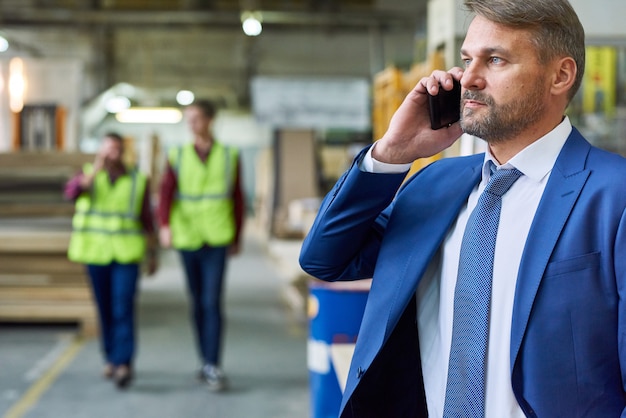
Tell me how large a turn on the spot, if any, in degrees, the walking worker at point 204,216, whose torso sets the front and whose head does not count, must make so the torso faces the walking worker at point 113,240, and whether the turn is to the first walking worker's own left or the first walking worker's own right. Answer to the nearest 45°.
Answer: approximately 90° to the first walking worker's own right

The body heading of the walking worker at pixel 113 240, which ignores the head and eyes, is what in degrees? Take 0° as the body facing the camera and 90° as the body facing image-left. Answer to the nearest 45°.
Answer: approximately 0°

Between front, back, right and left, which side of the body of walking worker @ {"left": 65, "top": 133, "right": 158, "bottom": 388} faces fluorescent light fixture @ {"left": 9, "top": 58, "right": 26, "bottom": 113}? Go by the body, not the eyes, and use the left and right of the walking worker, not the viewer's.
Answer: back

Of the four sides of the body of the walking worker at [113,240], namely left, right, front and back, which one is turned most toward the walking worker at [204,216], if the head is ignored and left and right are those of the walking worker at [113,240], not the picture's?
left

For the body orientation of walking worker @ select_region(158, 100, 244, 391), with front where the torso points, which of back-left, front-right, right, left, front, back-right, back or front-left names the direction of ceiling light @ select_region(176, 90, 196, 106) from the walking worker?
back

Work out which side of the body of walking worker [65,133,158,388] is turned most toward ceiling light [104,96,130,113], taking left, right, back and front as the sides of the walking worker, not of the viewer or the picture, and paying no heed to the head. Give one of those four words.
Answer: back

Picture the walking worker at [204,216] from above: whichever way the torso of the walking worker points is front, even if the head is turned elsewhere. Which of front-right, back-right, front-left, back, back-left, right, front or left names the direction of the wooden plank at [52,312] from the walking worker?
back-right
